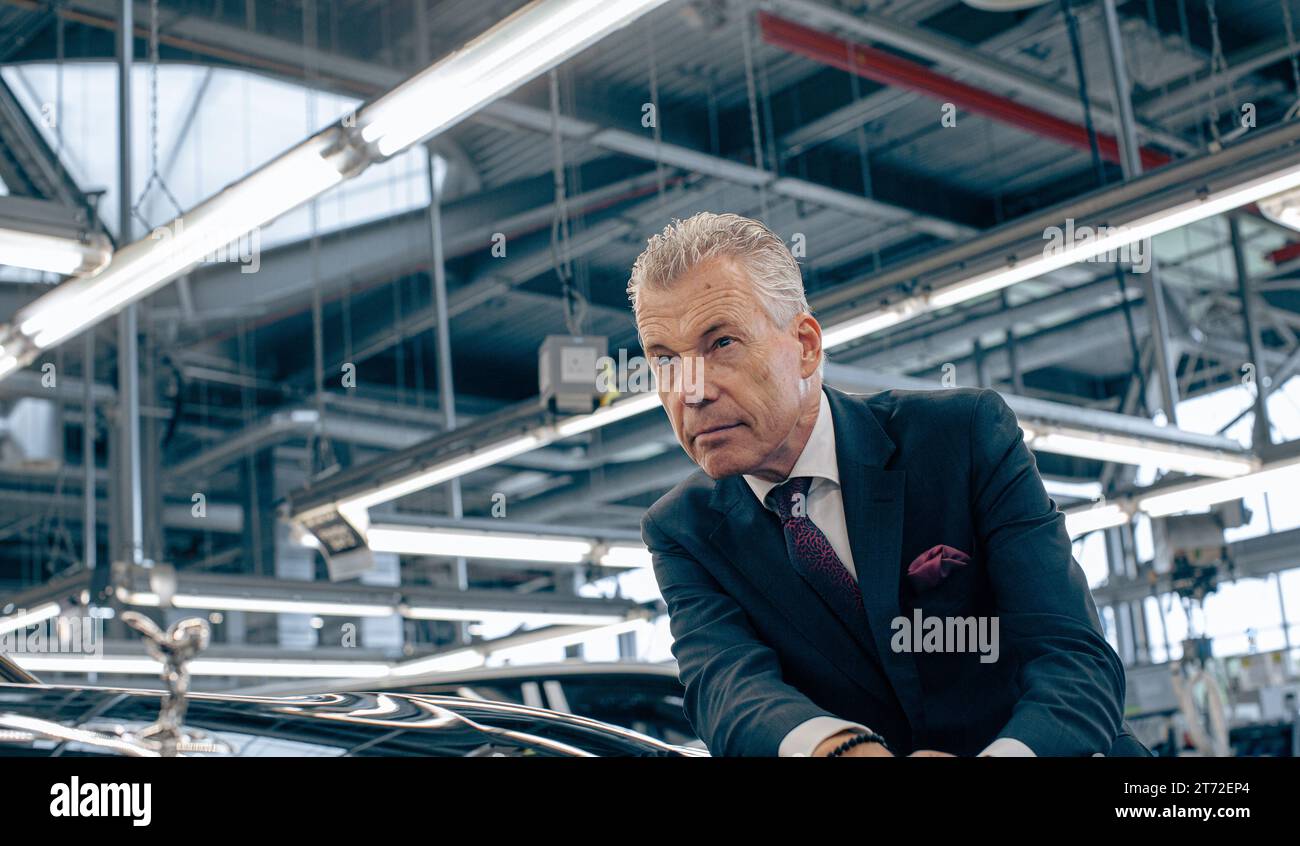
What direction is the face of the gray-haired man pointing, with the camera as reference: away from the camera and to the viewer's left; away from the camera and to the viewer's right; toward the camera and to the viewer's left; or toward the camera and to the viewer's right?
toward the camera and to the viewer's left

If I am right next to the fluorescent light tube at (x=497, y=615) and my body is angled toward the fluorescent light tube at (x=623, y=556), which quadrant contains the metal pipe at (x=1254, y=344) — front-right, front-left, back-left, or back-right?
front-left

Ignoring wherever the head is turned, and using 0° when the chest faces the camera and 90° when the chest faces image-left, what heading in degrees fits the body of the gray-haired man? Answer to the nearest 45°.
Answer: approximately 45°

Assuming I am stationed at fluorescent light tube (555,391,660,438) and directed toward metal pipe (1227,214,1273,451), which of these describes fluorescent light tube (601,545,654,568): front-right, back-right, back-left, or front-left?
front-left

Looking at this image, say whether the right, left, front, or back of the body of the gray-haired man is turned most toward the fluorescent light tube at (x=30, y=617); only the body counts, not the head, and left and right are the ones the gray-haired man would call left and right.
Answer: right

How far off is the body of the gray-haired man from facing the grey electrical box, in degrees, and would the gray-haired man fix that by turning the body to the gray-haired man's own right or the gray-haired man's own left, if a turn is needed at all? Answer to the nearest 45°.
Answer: approximately 135° to the gray-haired man's own right

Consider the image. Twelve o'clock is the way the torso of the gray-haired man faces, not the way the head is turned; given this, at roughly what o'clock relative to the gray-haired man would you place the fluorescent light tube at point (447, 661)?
The fluorescent light tube is roughly at 4 o'clock from the gray-haired man.

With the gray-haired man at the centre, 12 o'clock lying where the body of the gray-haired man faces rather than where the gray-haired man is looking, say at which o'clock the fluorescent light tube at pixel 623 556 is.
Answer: The fluorescent light tube is roughly at 4 o'clock from the gray-haired man.

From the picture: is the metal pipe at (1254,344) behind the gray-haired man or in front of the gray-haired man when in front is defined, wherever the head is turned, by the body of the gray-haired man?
behind

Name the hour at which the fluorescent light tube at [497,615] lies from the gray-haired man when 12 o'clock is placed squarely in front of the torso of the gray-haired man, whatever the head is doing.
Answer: The fluorescent light tube is roughly at 4 o'clock from the gray-haired man.

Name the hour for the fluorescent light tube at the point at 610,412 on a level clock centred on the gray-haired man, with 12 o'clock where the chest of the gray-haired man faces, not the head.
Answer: The fluorescent light tube is roughly at 4 o'clock from the gray-haired man.
